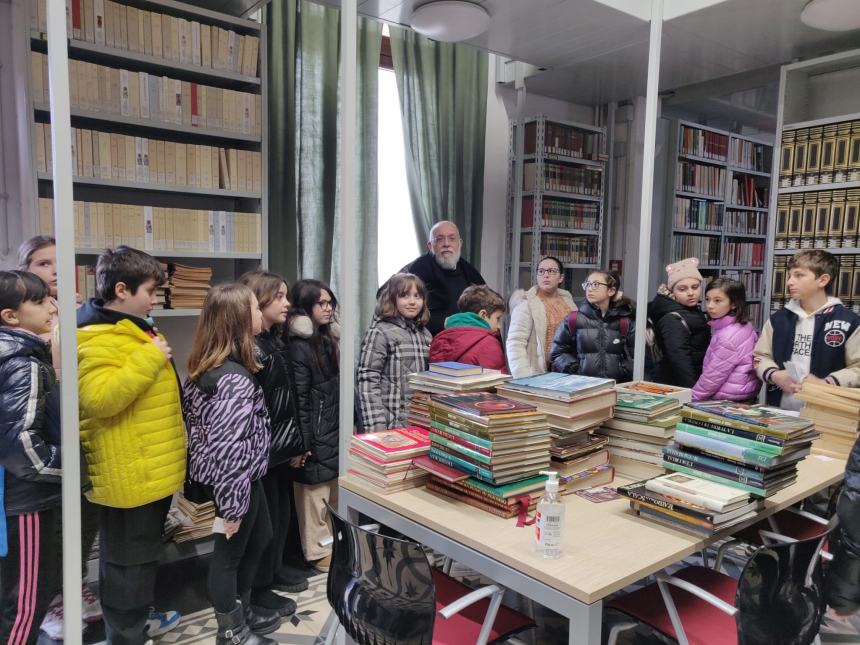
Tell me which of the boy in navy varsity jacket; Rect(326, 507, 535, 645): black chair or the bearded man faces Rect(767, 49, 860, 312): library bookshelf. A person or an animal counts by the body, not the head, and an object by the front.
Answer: the black chair

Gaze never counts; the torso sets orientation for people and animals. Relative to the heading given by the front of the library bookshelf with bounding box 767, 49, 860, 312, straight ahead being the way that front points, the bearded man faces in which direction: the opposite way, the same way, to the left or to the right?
to the left

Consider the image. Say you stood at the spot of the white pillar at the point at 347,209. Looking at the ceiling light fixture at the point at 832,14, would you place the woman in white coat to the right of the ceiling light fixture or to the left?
left

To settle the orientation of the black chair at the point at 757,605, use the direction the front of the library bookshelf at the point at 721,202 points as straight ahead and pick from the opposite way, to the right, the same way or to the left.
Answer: the opposite way

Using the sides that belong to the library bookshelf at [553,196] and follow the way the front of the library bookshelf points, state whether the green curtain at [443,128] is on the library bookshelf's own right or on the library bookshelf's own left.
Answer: on the library bookshelf's own right

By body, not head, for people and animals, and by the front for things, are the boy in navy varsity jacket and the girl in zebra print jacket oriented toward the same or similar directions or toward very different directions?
very different directions

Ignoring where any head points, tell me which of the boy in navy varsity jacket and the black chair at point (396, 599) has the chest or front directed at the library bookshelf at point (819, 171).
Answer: the black chair

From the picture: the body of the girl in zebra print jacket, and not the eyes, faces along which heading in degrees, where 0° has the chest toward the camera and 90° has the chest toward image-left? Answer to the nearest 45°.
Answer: approximately 270°

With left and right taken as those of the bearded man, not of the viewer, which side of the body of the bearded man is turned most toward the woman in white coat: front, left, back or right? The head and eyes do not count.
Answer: left

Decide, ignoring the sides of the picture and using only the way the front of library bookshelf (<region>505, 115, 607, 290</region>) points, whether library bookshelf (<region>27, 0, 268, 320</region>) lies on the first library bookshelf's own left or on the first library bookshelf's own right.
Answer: on the first library bookshelf's own right

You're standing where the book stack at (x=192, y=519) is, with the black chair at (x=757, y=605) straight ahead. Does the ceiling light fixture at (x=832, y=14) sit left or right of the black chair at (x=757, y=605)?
left
